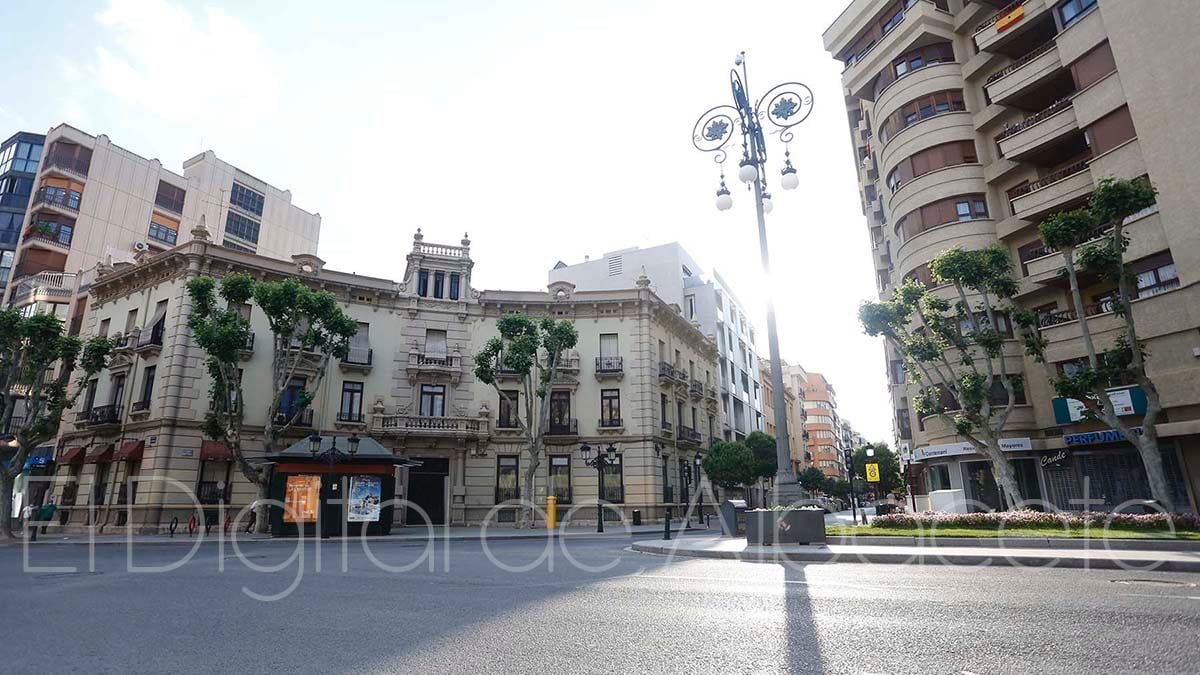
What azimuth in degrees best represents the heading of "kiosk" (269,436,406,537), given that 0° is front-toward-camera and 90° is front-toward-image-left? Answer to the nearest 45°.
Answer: approximately 0°

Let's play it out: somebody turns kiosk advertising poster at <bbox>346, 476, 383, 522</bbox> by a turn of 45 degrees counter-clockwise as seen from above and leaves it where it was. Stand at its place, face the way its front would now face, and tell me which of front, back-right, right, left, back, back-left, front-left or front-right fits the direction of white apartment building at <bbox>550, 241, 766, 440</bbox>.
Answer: left

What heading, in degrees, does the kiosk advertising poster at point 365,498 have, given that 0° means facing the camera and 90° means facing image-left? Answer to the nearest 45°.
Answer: approximately 0°

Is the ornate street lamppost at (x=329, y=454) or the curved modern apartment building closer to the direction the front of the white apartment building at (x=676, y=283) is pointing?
the curved modern apartment building

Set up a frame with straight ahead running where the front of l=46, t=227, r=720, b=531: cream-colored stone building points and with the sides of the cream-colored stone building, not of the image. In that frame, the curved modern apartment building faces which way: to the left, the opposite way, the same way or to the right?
to the right

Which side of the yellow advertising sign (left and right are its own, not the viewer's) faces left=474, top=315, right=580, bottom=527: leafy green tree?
right

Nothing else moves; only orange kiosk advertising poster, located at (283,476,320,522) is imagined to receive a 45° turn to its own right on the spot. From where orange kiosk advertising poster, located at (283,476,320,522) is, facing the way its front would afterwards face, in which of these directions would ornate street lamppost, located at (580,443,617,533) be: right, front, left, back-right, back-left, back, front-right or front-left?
back-left

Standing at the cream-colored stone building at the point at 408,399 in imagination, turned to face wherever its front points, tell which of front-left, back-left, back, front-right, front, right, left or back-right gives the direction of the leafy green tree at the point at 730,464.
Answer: left

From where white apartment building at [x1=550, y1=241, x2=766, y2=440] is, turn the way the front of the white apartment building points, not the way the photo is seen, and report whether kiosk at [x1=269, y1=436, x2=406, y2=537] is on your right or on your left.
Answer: on your right

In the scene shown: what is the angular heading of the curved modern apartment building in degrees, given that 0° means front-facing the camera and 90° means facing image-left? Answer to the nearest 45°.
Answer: approximately 45°

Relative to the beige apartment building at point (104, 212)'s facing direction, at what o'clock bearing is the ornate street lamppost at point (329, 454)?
The ornate street lamppost is roughly at 10 o'clock from the beige apartment building.

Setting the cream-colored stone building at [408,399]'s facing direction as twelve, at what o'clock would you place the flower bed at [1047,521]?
The flower bed is roughly at 11 o'clock from the cream-colored stone building.
